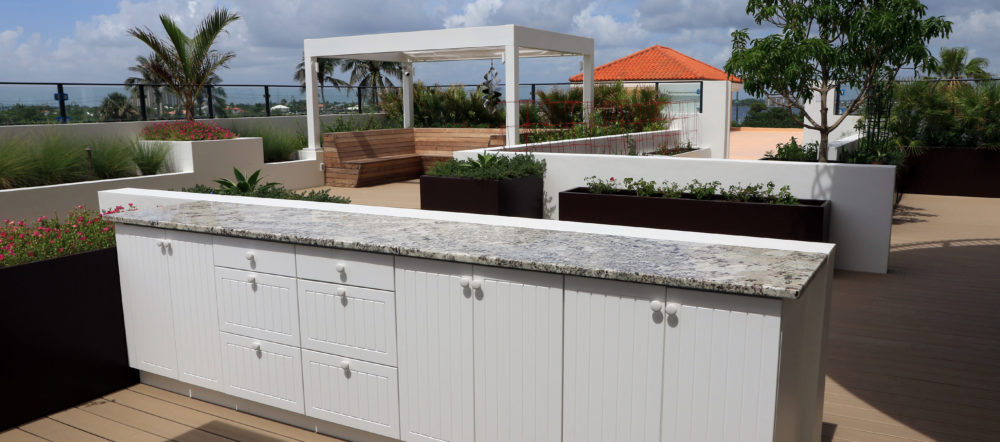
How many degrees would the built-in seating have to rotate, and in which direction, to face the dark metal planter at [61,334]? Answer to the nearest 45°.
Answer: approximately 45° to its right

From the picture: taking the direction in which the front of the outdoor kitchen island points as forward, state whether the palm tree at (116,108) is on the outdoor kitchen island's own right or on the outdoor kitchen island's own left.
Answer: on the outdoor kitchen island's own right

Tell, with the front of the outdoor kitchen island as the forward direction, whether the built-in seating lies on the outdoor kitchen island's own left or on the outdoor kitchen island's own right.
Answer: on the outdoor kitchen island's own right

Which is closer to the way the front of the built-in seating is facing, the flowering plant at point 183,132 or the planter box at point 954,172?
the planter box

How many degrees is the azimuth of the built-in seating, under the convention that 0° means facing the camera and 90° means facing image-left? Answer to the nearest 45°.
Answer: approximately 315°

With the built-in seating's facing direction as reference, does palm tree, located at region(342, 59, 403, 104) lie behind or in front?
behind

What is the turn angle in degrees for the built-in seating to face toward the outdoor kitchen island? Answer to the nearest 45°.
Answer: approximately 45° to its right

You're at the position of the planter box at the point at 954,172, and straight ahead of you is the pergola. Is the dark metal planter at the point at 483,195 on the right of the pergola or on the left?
left

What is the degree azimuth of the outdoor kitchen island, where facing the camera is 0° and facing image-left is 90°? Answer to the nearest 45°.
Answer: approximately 45°

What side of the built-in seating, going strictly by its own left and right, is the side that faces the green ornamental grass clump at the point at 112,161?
right

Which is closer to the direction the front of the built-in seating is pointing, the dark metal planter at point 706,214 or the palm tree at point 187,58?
the dark metal planter

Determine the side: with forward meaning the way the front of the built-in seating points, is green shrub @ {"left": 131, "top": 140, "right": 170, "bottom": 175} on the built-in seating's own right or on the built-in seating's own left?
on the built-in seating's own right

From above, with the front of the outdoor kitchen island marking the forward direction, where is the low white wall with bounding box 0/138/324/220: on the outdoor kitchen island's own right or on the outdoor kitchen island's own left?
on the outdoor kitchen island's own right

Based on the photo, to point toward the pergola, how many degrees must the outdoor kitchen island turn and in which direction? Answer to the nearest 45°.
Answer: approximately 135° to its right
